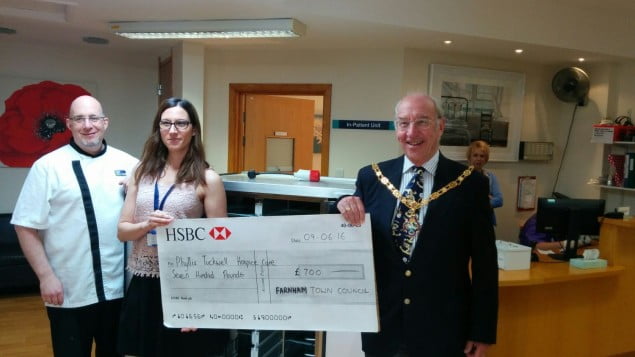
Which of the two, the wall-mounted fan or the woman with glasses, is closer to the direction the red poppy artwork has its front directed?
the woman with glasses

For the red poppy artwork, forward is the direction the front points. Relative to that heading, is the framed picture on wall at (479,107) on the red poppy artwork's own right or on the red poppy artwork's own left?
on the red poppy artwork's own left

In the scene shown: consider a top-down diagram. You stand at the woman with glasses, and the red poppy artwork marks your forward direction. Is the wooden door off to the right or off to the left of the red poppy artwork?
right

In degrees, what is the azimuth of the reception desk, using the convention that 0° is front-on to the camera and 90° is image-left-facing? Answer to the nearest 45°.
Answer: approximately 0°

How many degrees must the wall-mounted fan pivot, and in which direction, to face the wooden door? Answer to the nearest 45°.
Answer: approximately 45° to its right

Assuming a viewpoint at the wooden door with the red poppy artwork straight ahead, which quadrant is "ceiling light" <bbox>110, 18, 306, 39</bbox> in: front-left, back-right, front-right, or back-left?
front-left

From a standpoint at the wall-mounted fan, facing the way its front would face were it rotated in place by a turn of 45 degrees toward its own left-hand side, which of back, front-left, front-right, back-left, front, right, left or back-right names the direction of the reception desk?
front

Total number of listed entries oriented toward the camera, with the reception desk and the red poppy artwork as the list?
2

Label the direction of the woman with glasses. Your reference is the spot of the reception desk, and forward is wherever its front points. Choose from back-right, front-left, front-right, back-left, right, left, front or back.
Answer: front-right

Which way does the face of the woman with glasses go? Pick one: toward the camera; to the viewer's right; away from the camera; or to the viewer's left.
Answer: toward the camera

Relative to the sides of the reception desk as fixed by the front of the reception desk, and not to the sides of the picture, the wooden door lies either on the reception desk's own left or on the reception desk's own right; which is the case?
on the reception desk's own right

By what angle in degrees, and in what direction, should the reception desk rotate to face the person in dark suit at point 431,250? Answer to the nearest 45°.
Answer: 0° — it already faces them

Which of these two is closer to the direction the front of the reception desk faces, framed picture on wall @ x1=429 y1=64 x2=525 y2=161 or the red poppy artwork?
the red poppy artwork

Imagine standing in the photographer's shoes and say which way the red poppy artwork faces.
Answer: facing the viewer

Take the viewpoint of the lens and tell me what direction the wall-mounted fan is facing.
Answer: facing the viewer and to the left of the viewer
